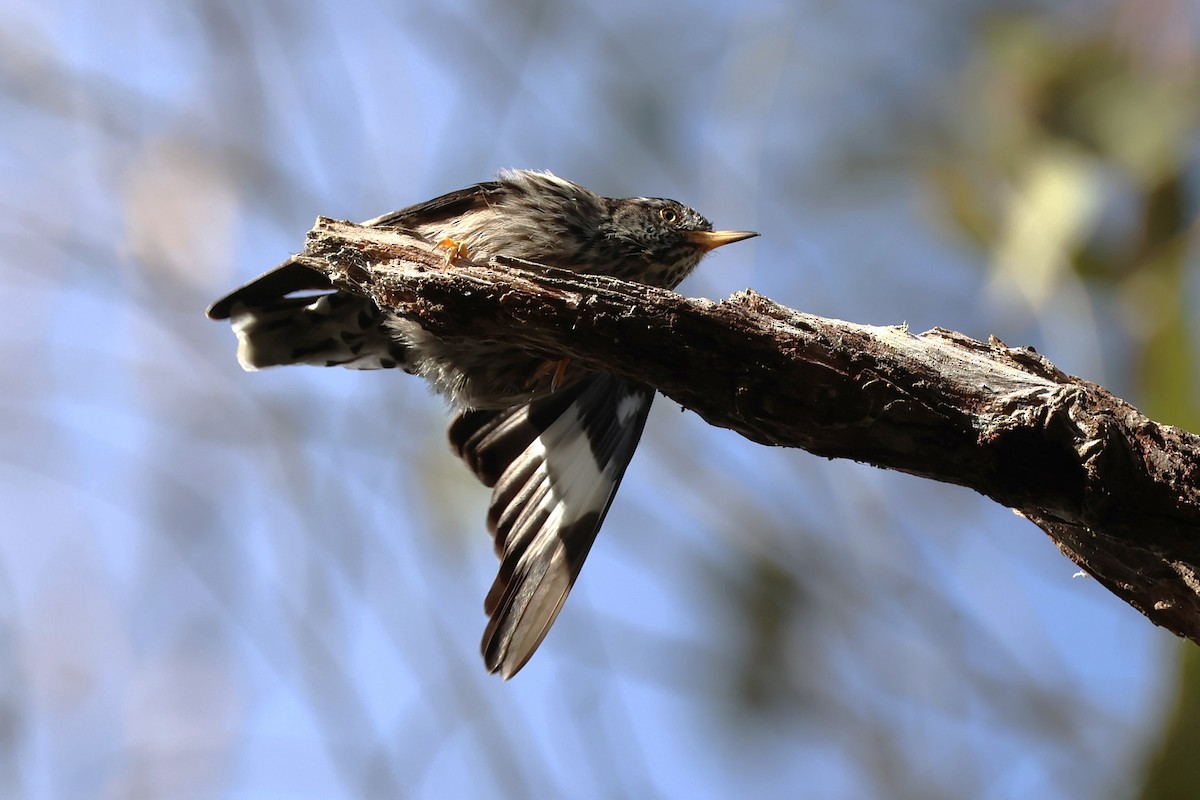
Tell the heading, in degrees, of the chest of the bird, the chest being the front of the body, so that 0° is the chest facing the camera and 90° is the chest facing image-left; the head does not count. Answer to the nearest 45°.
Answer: approximately 270°
